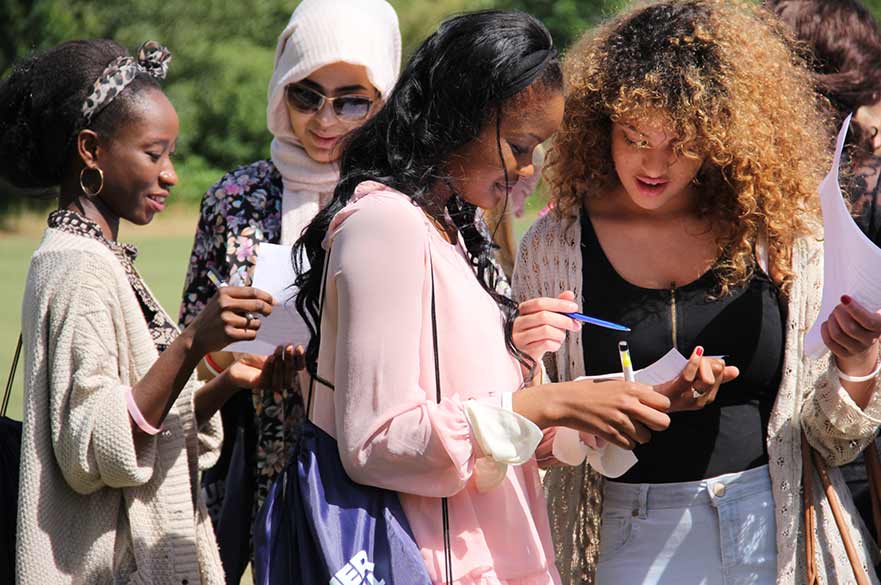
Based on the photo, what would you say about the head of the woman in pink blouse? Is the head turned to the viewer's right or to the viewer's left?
to the viewer's right

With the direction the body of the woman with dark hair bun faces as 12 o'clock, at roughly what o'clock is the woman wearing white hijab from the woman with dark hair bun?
The woman wearing white hijab is roughly at 10 o'clock from the woman with dark hair bun.

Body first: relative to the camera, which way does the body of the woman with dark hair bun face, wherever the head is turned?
to the viewer's right

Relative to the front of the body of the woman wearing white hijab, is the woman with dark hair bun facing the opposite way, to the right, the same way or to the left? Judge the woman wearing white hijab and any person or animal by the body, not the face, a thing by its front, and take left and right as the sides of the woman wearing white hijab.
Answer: to the left

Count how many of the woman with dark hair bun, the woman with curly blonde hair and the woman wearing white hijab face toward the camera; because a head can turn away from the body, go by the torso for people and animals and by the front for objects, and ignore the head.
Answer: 2

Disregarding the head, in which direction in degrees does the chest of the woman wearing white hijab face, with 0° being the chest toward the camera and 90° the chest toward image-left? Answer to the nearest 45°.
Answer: approximately 0°

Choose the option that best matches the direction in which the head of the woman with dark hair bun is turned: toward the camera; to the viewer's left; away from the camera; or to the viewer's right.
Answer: to the viewer's right

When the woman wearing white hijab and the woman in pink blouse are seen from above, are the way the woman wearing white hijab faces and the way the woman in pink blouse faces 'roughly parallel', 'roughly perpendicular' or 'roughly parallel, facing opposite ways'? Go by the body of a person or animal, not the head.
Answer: roughly perpendicular

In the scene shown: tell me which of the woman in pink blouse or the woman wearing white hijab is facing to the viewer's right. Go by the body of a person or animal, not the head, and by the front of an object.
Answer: the woman in pink blouse
